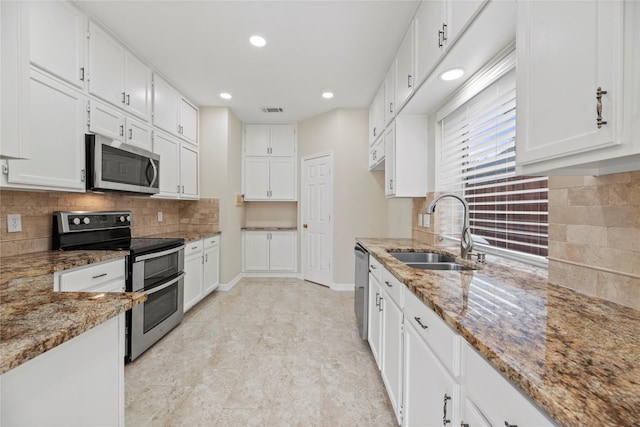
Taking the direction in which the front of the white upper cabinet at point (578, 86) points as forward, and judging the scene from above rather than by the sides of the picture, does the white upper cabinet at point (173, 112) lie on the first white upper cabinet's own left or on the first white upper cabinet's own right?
on the first white upper cabinet's own right

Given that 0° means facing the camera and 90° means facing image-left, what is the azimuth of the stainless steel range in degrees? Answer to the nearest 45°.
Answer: approximately 315°

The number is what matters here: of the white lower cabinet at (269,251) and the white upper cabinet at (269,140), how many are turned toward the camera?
2

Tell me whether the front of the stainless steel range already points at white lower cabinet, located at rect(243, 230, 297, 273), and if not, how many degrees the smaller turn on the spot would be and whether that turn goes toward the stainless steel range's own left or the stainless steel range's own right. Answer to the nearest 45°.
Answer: approximately 90° to the stainless steel range's own left

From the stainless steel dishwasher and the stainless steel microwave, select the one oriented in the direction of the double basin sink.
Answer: the stainless steel microwave

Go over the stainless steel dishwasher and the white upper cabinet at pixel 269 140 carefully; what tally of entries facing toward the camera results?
1

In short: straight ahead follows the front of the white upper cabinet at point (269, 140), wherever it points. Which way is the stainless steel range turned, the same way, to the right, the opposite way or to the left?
to the left

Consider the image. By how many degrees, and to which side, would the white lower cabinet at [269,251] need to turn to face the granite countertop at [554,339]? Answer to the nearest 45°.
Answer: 0° — it already faces it

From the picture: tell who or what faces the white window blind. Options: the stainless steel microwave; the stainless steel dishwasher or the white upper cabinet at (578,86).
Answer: the stainless steel microwave

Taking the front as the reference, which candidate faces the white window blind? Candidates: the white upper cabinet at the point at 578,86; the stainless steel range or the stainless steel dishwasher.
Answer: the stainless steel range

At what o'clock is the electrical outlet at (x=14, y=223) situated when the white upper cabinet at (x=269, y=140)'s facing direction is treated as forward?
The electrical outlet is roughly at 1 o'clock from the white upper cabinet.

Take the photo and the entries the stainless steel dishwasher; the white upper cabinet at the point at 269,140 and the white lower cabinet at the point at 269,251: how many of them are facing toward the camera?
2

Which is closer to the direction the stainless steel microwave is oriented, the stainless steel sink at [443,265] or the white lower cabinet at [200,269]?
the stainless steel sink
